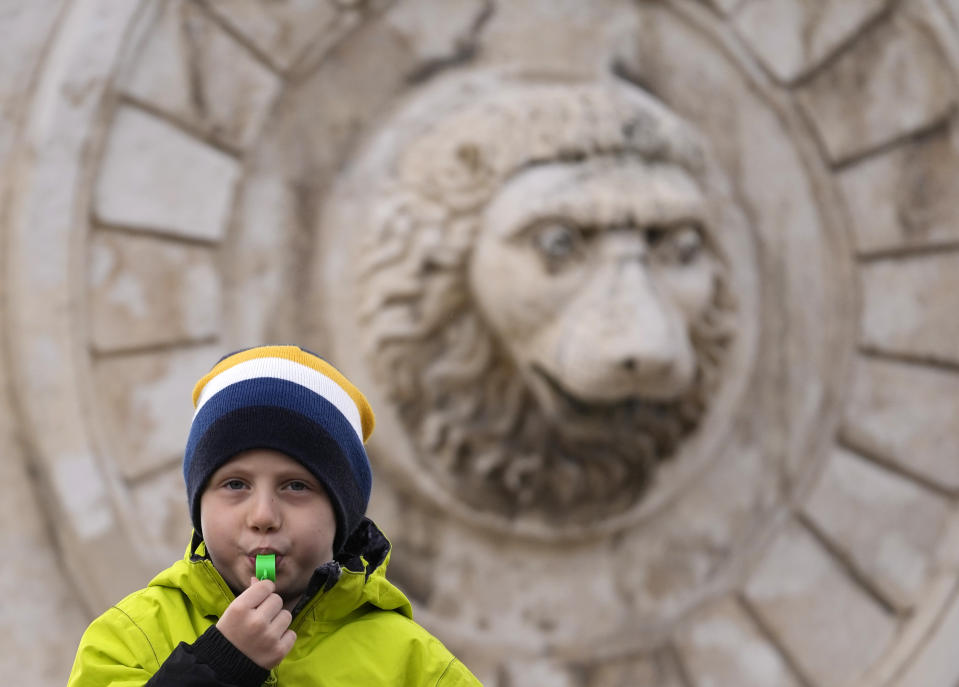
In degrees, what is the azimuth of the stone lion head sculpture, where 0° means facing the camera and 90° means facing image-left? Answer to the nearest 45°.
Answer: approximately 315°

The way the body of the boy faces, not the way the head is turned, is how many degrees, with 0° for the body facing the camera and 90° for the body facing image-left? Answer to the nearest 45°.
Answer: approximately 0°

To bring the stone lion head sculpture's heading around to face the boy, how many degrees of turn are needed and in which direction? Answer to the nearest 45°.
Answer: approximately 45° to its right

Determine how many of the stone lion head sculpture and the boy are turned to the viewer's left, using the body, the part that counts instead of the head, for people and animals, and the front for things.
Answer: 0
